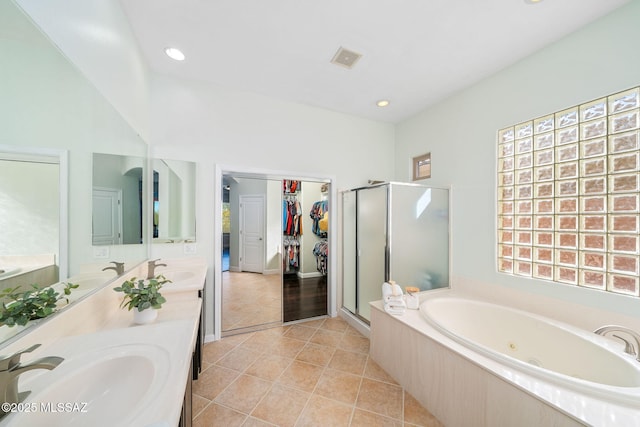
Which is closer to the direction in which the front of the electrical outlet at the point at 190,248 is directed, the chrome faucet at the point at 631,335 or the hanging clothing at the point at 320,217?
the chrome faucet

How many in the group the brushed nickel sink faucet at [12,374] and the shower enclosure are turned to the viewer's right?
1

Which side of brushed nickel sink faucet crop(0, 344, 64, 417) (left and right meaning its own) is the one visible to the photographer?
right

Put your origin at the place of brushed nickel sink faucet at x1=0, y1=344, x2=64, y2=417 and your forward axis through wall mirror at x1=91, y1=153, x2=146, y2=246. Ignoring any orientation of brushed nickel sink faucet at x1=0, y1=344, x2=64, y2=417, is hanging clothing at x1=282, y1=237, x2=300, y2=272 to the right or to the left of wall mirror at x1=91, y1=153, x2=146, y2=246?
right

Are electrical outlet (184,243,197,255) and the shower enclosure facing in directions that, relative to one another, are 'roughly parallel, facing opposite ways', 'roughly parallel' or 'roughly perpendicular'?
roughly perpendicular

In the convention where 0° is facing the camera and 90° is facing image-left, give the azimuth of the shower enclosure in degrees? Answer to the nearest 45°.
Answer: approximately 45°
